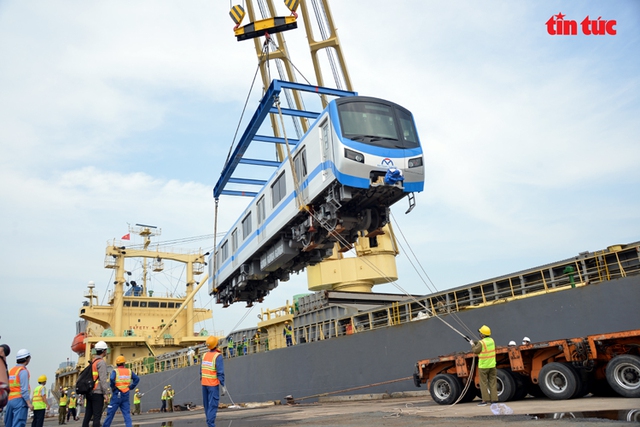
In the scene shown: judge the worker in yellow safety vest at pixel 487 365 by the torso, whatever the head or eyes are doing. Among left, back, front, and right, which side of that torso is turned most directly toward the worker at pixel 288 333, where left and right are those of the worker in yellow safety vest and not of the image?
front

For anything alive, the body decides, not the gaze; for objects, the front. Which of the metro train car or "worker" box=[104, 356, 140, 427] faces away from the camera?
the worker

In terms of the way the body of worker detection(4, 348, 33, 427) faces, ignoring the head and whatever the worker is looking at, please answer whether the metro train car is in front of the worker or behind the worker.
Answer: in front

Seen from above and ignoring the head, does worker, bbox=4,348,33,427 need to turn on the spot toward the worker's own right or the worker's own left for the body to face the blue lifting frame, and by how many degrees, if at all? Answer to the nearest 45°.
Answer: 0° — they already face it

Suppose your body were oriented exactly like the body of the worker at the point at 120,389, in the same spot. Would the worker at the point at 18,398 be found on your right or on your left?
on your left

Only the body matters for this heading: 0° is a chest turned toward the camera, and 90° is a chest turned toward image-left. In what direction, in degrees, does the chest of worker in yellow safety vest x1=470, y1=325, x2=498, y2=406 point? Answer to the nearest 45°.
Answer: approximately 135°

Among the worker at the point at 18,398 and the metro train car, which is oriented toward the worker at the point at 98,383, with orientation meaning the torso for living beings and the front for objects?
the worker at the point at 18,398

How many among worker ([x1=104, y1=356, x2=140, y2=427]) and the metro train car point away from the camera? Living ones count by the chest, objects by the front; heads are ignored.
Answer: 1

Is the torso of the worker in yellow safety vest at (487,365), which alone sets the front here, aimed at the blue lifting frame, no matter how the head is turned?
yes

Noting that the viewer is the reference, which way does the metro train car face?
facing the viewer and to the right of the viewer

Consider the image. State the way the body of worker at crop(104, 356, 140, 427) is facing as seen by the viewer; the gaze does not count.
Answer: away from the camera

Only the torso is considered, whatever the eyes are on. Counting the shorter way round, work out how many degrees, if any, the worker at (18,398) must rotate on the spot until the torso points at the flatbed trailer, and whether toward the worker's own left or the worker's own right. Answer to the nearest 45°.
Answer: approximately 45° to the worker's own right

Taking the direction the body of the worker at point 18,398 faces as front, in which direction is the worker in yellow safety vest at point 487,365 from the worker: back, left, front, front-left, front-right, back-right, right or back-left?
front-right

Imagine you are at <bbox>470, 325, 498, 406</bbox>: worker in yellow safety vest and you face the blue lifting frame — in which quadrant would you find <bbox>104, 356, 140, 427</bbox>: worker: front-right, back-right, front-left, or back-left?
front-left

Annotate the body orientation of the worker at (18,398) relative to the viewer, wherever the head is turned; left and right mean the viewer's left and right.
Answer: facing away from the viewer and to the right of the viewer

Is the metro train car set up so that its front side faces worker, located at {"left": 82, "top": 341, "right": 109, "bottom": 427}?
no

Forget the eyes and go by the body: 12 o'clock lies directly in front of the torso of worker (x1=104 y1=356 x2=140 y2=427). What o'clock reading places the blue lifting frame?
The blue lifting frame is roughly at 1 o'clock from the worker.

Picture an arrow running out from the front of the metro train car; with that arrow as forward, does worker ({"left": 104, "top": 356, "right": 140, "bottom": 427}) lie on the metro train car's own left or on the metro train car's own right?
on the metro train car's own right
